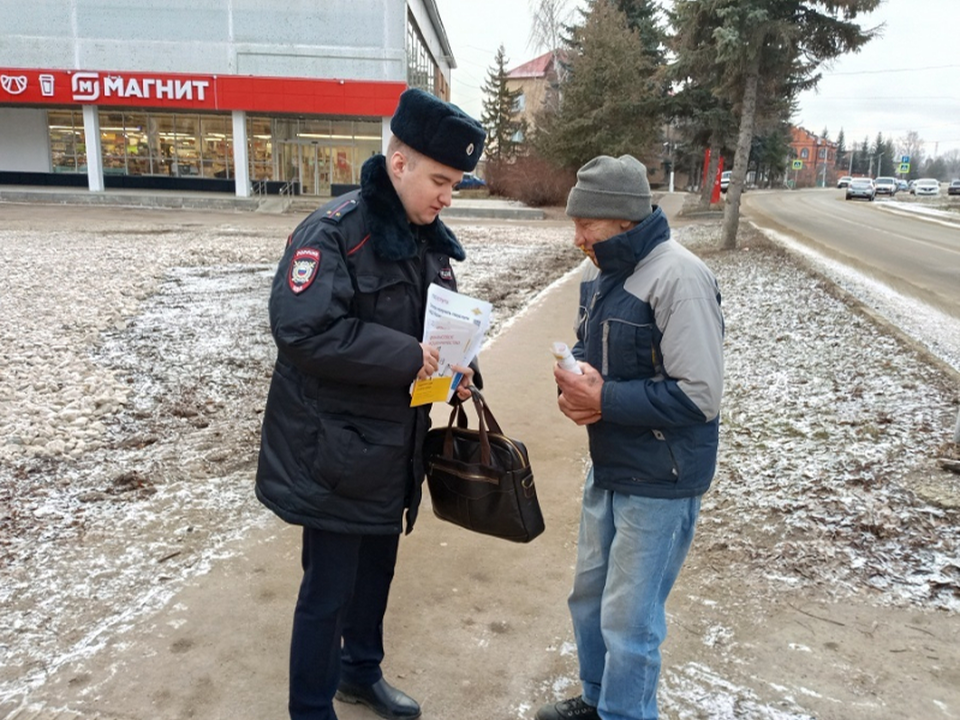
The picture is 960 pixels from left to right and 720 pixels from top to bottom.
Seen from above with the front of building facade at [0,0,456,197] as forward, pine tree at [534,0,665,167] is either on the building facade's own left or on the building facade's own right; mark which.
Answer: on the building facade's own left

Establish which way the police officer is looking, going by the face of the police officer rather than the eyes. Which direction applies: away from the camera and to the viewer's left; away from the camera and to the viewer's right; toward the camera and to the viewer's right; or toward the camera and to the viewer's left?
toward the camera and to the viewer's right

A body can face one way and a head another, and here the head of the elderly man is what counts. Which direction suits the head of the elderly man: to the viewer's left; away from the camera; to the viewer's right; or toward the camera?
to the viewer's left

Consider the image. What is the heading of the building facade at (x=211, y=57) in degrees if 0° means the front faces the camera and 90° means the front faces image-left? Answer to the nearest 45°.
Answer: approximately 0°

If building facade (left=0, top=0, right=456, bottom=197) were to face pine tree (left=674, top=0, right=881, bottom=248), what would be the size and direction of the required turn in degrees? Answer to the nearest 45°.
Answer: approximately 45° to its left
